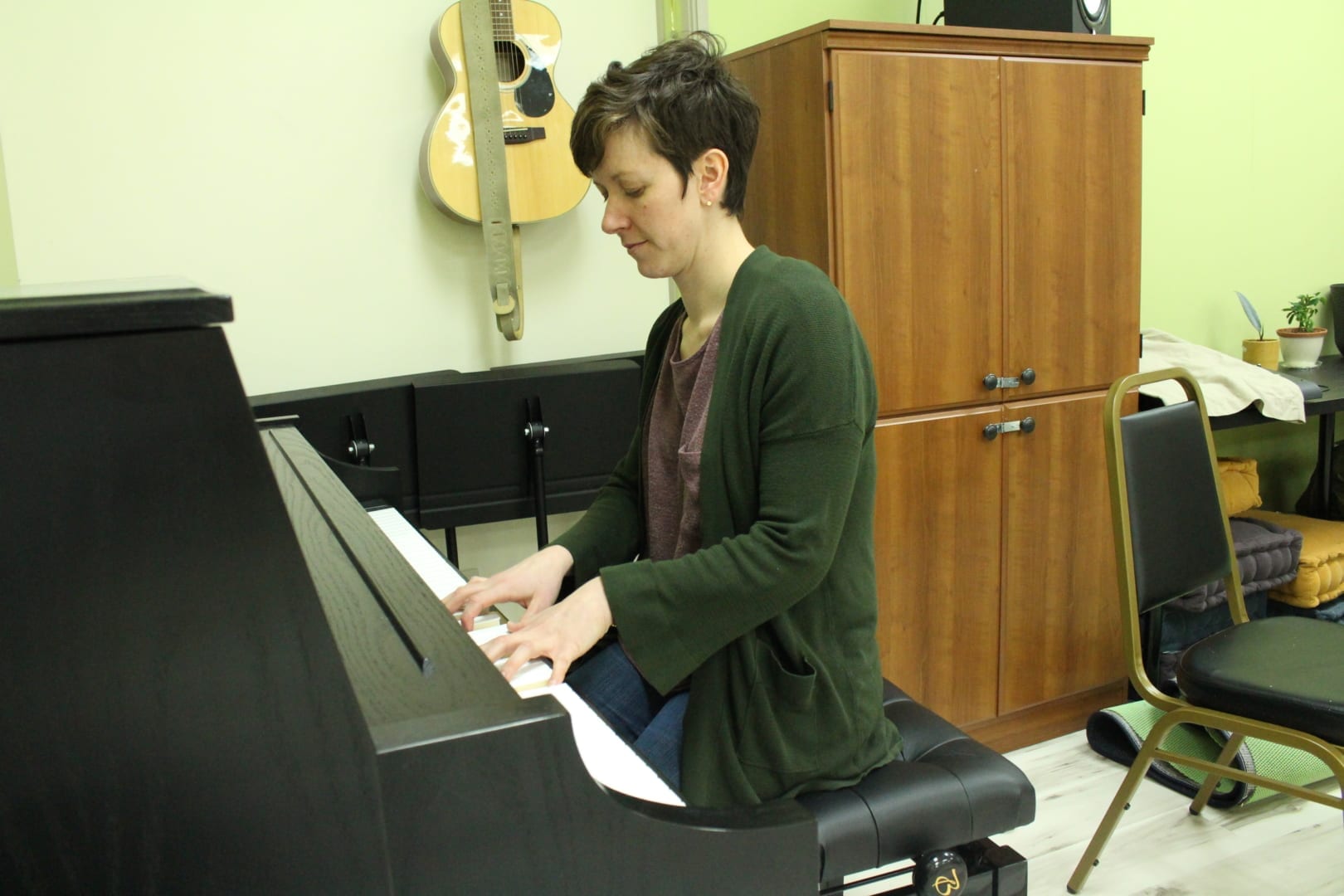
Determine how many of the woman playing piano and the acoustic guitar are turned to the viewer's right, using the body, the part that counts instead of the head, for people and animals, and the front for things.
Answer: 0

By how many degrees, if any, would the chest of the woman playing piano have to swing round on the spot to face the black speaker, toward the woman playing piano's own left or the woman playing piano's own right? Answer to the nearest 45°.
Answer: approximately 180°

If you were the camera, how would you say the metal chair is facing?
facing the viewer and to the right of the viewer

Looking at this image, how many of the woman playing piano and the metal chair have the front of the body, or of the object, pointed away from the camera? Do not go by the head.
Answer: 0

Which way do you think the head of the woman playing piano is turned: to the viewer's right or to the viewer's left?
to the viewer's left

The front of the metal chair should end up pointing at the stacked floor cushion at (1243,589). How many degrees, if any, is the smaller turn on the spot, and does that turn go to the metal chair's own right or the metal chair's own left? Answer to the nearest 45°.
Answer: approximately 135° to the metal chair's own left

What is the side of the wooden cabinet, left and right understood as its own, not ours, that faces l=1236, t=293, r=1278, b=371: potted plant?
left

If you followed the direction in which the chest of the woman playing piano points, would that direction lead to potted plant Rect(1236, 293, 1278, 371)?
no

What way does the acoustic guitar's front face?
toward the camera

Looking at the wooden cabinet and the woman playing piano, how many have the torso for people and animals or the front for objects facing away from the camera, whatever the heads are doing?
0

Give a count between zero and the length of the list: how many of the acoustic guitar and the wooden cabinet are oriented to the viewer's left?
0

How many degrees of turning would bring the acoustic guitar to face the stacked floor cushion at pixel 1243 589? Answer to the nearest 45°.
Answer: approximately 90° to its left

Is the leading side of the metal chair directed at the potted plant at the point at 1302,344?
no
